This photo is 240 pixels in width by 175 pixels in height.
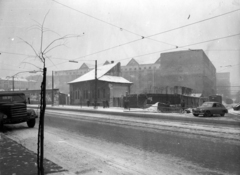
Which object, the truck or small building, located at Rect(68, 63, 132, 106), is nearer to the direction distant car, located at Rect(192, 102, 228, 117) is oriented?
the truck

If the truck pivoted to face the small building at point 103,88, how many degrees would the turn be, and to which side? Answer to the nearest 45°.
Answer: approximately 90° to its left

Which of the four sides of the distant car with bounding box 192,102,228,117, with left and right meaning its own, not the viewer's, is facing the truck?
front

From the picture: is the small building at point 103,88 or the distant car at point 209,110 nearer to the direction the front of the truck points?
the distant car

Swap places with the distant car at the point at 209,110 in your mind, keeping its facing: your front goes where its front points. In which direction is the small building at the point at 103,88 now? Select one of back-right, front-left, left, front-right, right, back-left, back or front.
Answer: right

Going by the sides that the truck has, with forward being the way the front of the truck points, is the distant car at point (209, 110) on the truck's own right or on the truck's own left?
on the truck's own left

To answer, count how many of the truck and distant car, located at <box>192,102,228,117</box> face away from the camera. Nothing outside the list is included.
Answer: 0

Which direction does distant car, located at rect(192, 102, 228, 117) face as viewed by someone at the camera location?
facing the viewer and to the left of the viewer

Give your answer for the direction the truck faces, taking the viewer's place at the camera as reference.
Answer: facing the viewer and to the right of the viewer
